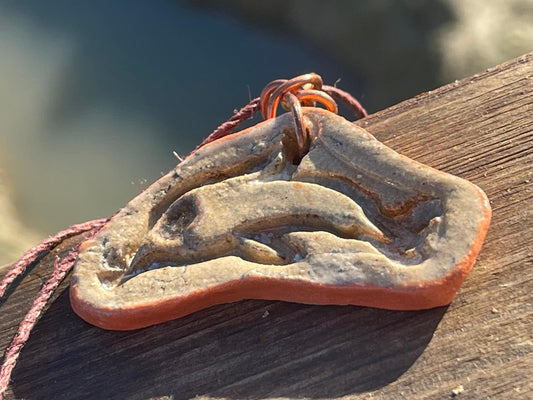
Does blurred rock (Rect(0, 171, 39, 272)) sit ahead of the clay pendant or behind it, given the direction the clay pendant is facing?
behind

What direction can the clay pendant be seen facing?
toward the camera
